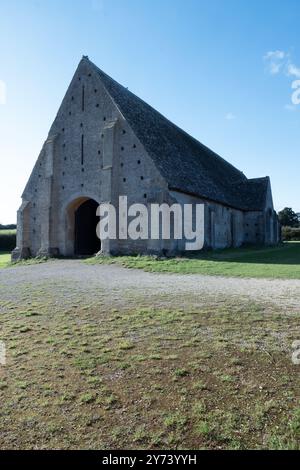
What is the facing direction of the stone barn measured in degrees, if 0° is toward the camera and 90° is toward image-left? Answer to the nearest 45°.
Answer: approximately 45°
